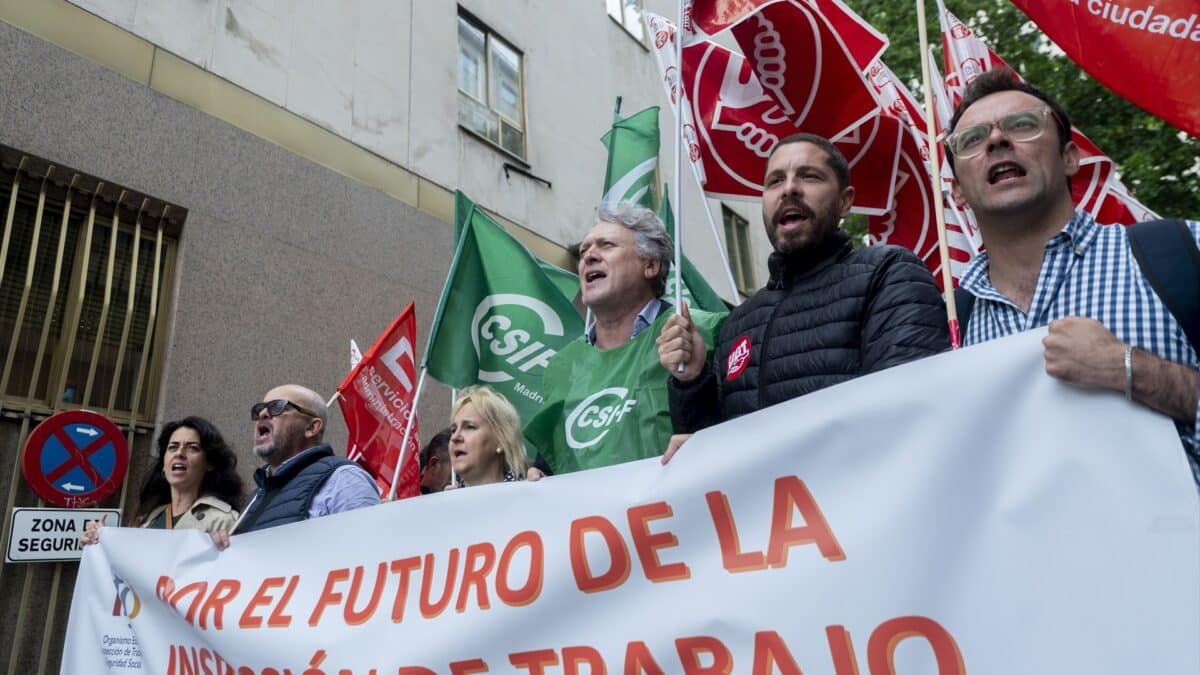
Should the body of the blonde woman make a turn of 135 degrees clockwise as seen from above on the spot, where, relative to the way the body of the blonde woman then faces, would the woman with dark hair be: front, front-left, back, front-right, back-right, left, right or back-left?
front-left

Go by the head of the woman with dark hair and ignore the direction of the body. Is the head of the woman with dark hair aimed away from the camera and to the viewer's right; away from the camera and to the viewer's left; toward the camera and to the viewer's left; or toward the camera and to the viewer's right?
toward the camera and to the viewer's left

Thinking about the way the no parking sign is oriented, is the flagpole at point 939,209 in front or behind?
in front

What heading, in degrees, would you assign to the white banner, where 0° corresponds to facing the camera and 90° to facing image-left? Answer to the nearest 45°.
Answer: approximately 45°

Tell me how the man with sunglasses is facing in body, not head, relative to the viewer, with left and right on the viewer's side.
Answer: facing the viewer and to the left of the viewer

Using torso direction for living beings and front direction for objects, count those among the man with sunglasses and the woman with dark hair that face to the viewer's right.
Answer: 0

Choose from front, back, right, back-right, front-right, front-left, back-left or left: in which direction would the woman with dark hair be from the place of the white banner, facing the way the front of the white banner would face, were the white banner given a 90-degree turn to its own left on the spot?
back

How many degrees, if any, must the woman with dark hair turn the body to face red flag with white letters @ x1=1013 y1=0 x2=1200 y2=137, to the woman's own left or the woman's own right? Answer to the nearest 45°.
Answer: approximately 90° to the woman's own left

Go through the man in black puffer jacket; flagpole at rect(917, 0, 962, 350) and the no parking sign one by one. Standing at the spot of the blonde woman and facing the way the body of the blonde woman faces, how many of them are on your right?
1

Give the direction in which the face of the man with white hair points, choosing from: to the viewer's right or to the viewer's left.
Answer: to the viewer's left

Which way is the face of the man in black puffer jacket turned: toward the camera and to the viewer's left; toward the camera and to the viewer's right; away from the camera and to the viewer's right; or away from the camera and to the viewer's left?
toward the camera and to the viewer's left

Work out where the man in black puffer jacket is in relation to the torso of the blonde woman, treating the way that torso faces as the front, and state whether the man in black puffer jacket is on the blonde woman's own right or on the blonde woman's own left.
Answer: on the blonde woman's own left

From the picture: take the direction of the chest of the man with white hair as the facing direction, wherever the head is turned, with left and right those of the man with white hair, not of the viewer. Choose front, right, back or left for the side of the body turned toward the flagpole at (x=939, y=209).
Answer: left
